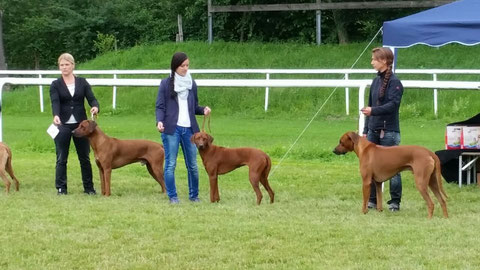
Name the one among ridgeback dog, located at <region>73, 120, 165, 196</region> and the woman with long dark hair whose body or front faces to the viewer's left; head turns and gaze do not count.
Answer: the ridgeback dog

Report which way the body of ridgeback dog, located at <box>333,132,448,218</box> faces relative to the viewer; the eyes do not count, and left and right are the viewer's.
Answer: facing to the left of the viewer

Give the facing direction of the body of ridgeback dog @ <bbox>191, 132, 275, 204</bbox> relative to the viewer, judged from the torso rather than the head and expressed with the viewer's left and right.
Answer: facing to the left of the viewer

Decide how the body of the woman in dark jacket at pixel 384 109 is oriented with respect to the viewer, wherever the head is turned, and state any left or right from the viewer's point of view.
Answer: facing the viewer and to the left of the viewer

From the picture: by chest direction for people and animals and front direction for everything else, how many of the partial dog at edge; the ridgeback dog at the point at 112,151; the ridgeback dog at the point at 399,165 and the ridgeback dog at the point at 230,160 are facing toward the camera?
0

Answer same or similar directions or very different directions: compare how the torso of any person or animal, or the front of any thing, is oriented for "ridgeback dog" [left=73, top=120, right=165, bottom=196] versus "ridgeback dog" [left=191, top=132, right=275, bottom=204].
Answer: same or similar directions

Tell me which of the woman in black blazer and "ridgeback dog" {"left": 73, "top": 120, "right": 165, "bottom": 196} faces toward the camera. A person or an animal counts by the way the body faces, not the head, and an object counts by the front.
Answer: the woman in black blazer

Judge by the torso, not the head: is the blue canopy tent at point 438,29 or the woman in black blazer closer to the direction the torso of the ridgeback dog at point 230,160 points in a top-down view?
the woman in black blazer

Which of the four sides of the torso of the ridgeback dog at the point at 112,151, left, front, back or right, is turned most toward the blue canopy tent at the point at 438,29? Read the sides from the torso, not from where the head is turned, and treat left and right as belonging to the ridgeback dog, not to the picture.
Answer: back

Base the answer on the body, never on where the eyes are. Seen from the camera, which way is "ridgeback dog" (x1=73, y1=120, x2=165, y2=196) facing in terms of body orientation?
to the viewer's left

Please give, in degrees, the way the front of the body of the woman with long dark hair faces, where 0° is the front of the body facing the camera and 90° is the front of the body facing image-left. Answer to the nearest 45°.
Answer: approximately 315°

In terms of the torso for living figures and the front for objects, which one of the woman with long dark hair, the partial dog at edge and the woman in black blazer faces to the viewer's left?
the partial dog at edge

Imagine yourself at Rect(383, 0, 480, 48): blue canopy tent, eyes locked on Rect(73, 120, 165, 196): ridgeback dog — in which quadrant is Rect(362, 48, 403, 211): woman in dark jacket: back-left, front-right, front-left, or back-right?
front-left

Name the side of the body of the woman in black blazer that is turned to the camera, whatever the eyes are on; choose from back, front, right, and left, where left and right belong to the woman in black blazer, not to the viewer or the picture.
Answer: front

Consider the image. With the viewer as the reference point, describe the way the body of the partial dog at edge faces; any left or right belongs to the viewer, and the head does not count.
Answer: facing to the left of the viewer
